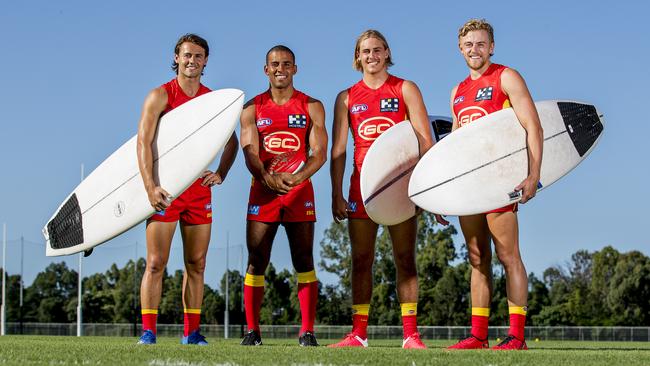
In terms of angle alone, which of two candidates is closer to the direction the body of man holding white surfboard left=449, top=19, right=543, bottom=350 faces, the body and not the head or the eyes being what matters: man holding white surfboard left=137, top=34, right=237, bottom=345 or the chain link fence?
the man holding white surfboard

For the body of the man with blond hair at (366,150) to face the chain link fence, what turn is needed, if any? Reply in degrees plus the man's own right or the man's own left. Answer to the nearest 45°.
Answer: approximately 180°

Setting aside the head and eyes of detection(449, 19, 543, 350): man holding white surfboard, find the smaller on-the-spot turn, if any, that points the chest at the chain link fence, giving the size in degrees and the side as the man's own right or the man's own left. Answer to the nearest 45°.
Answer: approximately 135° to the man's own right

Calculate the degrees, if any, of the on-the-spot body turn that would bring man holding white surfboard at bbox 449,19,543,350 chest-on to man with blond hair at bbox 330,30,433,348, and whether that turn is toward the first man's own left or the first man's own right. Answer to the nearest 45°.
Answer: approximately 45° to the first man's own right

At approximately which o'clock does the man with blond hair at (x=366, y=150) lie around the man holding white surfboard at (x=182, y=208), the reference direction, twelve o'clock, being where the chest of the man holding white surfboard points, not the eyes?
The man with blond hair is roughly at 10 o'clock from the man holding white surfboard.

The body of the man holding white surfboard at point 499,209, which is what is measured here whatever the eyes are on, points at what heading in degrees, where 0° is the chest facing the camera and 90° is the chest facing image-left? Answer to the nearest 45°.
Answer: approximately 45°

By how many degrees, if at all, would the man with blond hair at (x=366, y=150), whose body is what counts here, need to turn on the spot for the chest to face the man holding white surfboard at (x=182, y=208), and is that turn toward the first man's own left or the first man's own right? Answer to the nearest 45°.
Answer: approximately 90° to the first man's own right

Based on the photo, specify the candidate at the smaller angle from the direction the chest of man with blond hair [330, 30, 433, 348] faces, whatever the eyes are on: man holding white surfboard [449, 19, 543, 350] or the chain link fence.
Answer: the man holding white surfboard

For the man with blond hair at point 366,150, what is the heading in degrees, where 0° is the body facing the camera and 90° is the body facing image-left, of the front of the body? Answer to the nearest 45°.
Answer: approximately 0°

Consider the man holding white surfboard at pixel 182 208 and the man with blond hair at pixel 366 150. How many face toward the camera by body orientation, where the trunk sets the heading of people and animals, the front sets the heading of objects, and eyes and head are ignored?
2

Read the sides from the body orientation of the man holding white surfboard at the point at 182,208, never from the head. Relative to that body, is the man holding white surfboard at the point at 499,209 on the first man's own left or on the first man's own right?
on the first man's own left
